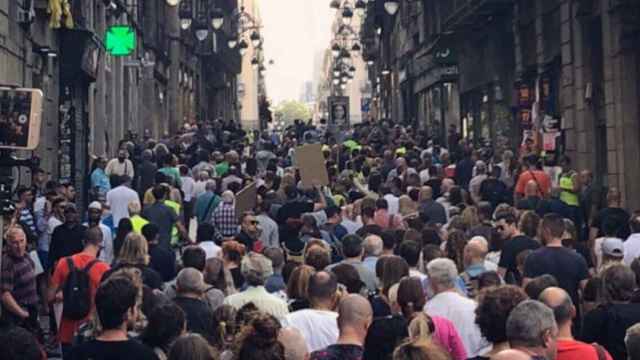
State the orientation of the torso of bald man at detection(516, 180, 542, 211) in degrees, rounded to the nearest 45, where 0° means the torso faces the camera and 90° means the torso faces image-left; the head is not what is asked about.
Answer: approximately 180°

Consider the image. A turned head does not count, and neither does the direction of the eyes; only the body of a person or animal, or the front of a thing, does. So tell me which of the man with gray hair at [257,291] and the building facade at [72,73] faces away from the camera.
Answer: the man with gray hair

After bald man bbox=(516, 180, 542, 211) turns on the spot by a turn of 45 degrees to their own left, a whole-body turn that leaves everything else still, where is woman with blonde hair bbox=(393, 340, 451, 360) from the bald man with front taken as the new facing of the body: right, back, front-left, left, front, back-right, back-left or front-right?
back-left

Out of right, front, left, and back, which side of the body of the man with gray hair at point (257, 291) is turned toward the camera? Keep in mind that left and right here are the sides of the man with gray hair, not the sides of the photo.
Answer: back

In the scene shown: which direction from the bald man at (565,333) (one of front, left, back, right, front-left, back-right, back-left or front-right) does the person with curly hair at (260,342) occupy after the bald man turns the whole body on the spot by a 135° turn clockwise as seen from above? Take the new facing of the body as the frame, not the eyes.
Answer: right

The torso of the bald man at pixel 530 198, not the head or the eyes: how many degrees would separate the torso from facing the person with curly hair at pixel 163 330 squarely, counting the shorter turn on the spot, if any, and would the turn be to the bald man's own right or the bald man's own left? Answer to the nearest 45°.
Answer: approximately 180°

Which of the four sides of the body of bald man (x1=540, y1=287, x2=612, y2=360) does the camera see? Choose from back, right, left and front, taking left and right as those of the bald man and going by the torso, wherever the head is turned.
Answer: back

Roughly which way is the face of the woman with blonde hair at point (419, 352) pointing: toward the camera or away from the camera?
away from the camera

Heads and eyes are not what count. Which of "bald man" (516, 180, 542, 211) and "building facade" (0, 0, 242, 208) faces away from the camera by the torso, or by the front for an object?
the bald man

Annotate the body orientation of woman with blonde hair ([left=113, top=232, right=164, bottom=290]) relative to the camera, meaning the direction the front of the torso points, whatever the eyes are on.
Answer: away from the camera

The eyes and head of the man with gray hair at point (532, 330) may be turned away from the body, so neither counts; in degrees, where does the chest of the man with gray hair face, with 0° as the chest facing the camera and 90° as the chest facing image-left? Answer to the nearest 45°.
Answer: approximately 225°
